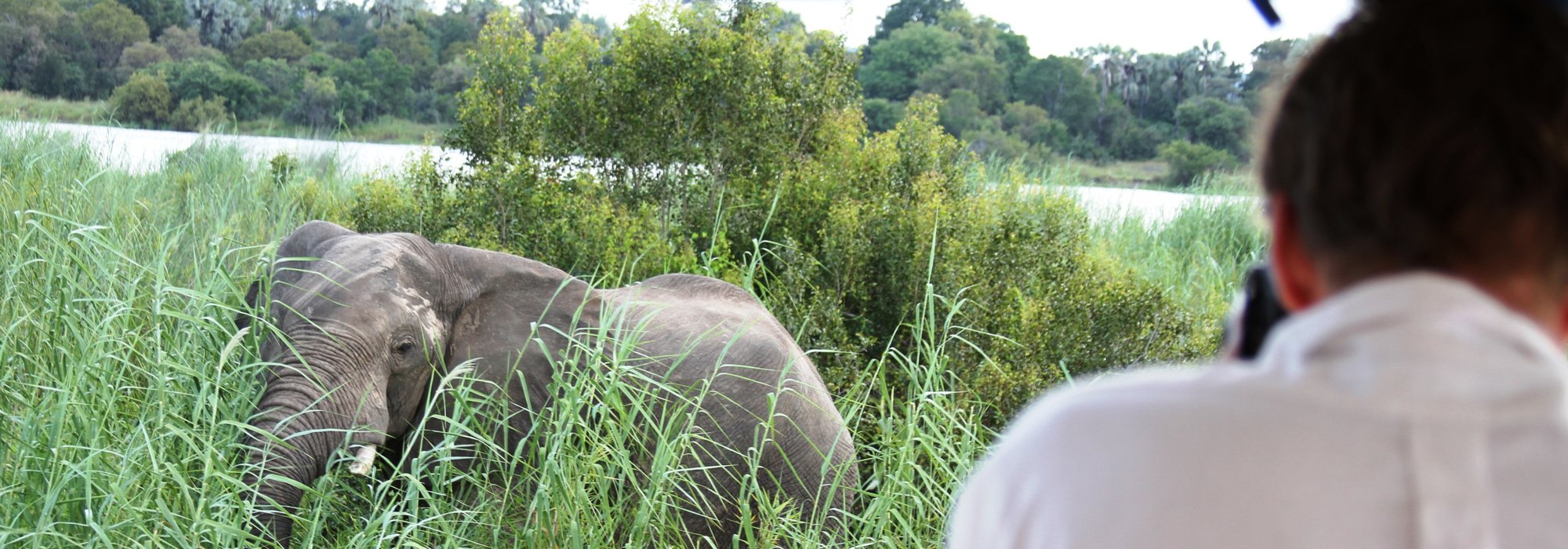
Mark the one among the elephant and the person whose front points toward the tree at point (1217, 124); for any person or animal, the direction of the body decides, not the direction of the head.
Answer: the person

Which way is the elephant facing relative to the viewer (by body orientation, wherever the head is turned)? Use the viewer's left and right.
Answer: facing the viewer and to the left of the viewer

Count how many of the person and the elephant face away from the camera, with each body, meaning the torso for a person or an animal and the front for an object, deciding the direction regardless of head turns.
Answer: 1

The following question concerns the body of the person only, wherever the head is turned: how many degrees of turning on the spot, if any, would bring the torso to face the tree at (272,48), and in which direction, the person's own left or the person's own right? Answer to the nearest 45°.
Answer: approximately 45° to the person's own left

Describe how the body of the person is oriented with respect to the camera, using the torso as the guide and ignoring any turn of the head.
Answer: away from the camera

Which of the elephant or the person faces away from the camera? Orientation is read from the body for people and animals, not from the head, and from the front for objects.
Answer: the person

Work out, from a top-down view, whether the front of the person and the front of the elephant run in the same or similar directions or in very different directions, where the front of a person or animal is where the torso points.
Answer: very different directions

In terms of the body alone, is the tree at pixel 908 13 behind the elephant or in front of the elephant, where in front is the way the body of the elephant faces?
behind

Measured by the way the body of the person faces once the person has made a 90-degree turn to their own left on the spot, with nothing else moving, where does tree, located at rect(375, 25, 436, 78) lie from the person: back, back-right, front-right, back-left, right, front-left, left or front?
front-right

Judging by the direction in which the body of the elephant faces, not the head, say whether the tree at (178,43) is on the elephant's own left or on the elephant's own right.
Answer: on the elephant's own right

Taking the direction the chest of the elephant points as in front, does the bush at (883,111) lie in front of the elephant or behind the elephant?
behind

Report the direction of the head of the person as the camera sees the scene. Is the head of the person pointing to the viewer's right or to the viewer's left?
to the viewer's left

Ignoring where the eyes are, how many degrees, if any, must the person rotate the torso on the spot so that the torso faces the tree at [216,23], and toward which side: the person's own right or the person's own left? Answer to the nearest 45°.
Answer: approximately 45° to the person's own left
